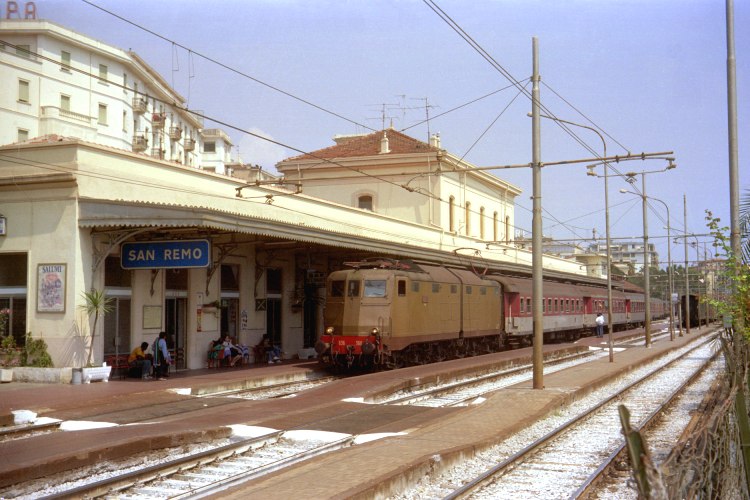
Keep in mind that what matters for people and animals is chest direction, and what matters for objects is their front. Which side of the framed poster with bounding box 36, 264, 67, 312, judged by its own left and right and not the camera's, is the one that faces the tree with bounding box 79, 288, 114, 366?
left

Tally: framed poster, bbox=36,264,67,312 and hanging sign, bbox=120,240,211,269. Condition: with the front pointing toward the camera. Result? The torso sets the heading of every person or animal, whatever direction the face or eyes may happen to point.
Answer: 2

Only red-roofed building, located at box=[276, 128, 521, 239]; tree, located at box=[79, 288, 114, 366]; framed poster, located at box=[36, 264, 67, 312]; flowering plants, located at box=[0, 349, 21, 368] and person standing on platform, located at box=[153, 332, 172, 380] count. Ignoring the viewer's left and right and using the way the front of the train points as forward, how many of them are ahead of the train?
4

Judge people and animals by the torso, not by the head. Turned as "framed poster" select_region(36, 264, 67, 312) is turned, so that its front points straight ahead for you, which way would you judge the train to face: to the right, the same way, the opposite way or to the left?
to the right

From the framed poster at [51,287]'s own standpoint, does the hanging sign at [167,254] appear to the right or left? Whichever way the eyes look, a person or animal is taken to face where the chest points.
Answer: on its left

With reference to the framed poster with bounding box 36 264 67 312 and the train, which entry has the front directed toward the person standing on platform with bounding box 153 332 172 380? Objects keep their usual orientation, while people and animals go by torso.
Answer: the train

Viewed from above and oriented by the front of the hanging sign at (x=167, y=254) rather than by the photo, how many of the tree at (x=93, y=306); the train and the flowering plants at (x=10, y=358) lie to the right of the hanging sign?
2

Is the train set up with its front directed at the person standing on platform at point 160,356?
yes

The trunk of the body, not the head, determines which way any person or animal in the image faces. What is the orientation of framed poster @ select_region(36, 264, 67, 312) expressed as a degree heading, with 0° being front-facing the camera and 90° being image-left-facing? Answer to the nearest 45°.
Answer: approximately 0°

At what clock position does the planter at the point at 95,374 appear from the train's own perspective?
The planter is roughly at 12 o'clock from the train.
